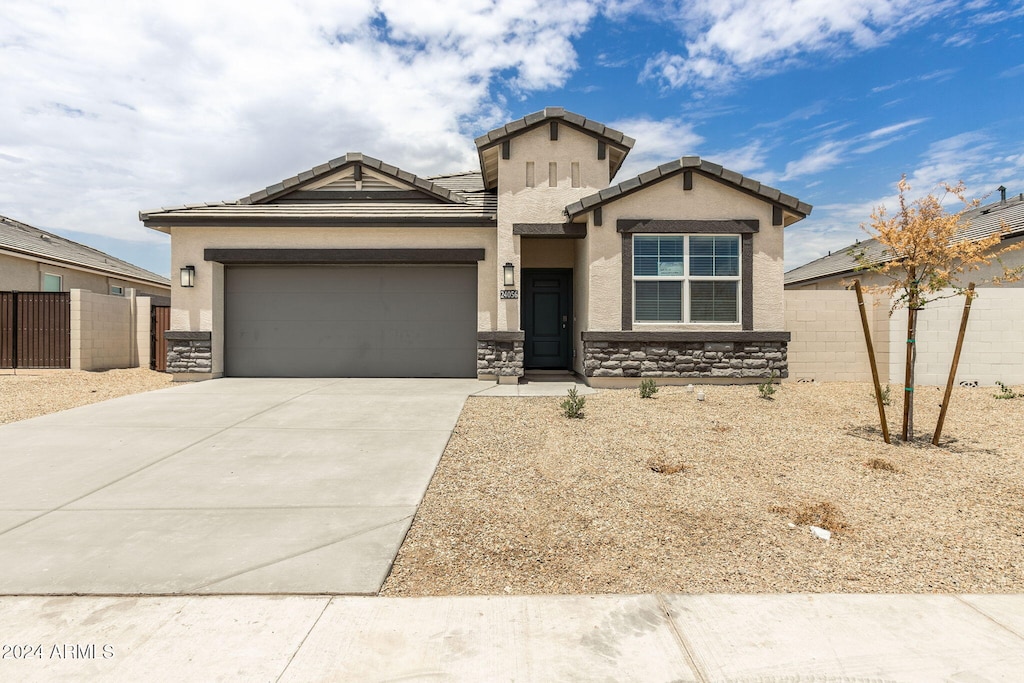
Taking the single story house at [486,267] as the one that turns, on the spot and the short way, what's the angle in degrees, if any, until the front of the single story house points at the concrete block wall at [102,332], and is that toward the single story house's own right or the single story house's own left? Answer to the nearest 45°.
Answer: approximately 90° to the single story house's own right

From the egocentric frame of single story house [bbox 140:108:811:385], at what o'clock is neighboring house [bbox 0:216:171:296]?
The neighboring house is roughly at 4 o'clock from the single story house.

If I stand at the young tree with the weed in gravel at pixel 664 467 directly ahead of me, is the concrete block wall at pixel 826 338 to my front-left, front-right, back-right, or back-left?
back-right

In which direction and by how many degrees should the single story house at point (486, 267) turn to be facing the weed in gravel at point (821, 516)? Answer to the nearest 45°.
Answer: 0° — it already faces it

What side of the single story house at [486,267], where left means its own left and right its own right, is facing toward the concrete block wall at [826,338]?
left

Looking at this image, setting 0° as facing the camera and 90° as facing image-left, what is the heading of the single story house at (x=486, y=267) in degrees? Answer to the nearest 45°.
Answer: approximately 0°
